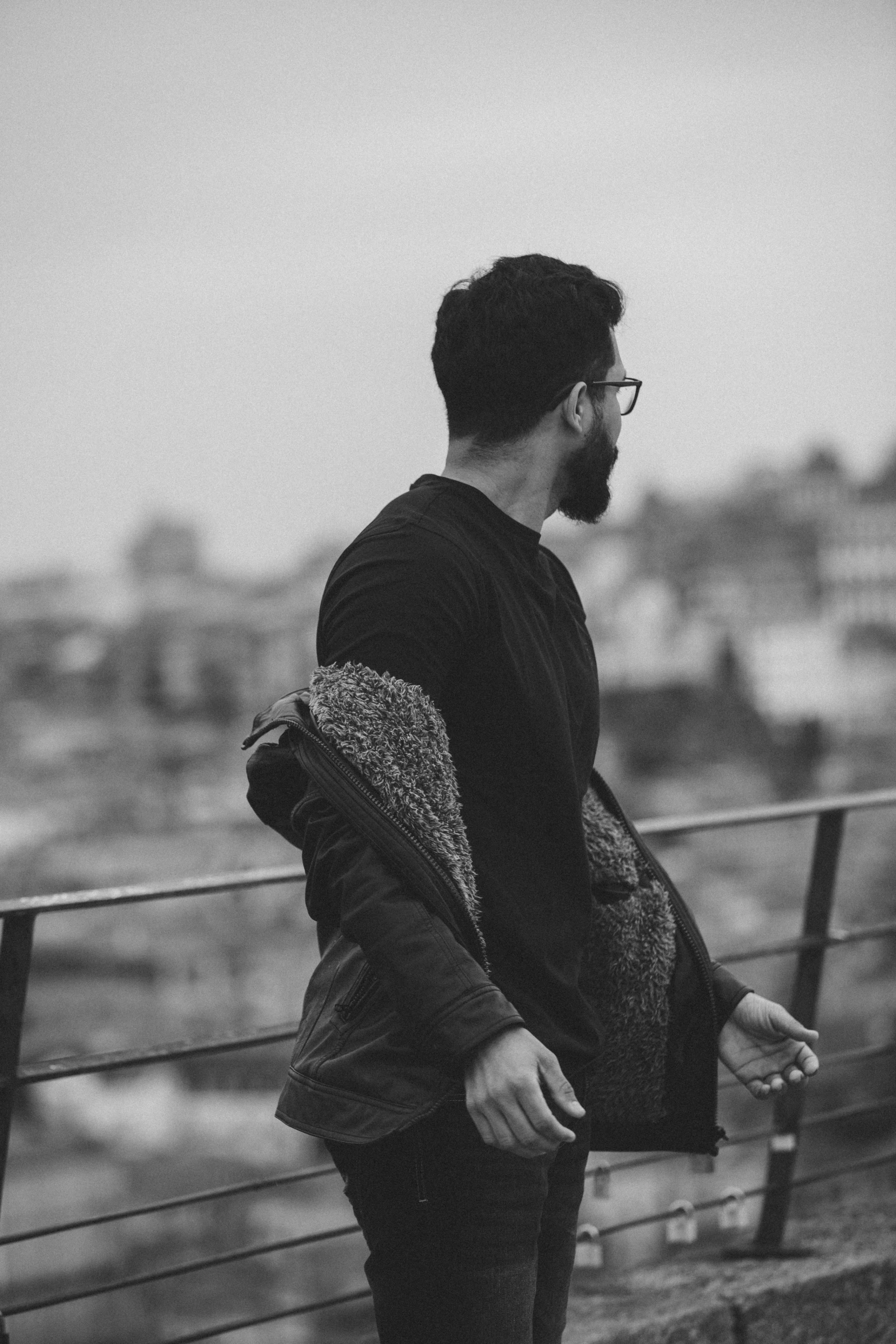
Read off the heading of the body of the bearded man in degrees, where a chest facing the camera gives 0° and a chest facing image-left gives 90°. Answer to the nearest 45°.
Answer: approximately 270°

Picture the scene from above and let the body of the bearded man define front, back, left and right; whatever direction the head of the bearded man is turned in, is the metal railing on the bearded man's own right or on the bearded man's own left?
on the bearded man's own left

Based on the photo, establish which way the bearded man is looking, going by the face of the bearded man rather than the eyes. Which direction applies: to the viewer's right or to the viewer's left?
to the viewer's right
